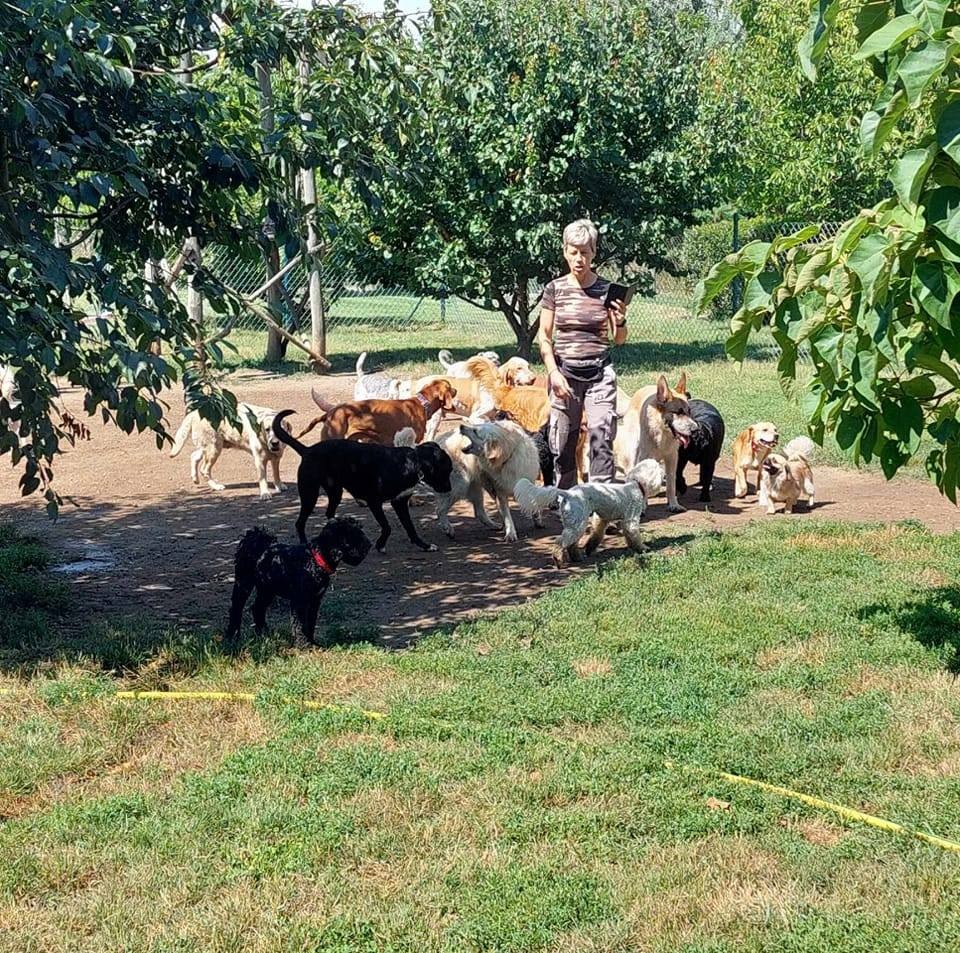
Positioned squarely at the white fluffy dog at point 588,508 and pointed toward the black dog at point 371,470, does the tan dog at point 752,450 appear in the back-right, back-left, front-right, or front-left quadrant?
back-right

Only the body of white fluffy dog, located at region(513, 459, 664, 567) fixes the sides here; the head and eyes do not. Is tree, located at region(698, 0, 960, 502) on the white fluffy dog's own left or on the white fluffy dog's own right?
on the white fluffy dog's own right

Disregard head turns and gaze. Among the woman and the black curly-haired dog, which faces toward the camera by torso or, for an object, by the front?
the woman

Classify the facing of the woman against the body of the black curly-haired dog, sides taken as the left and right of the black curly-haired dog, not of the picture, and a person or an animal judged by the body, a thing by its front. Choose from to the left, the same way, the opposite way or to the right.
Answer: to the right

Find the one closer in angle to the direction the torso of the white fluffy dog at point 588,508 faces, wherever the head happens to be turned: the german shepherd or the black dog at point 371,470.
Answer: the german shepherd

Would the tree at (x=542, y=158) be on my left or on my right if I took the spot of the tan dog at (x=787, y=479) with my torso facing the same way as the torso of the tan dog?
on my right

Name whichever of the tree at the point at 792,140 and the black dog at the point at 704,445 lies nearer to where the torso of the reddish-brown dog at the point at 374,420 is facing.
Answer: the black dog

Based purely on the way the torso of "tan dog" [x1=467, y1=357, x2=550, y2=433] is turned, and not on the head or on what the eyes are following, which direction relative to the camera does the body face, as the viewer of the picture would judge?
to the viewer's right

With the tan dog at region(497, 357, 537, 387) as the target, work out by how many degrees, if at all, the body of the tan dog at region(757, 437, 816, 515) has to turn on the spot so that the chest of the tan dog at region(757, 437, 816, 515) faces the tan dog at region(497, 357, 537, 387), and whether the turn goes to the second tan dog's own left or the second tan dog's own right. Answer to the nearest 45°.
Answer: approximately 90° to the second tan dog's own right

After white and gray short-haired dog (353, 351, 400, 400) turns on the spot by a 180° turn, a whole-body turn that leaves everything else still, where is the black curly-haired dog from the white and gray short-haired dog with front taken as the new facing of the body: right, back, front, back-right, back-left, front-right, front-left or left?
left

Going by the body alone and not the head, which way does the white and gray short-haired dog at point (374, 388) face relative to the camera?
to the viewer's right

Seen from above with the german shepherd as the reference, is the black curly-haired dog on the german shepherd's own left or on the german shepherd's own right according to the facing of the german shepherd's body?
on the german shepherd's own right

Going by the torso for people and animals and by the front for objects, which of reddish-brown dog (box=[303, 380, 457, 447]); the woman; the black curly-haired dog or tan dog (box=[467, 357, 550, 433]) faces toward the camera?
the woman

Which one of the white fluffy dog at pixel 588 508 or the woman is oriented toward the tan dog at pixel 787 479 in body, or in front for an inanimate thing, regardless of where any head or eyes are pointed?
the white fluffy dog

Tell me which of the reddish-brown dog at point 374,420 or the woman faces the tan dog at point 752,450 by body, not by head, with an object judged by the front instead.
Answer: the reddish-brown dog at point 374,420

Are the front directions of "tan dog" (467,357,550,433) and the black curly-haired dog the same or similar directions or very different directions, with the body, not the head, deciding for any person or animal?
same or similar directions

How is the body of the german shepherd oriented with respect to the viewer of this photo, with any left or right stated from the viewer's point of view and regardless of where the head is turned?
facing the viewer and to the right of the viewer

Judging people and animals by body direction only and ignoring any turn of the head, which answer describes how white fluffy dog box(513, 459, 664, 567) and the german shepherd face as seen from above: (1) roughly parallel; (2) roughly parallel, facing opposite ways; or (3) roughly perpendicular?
roughly perpendicular

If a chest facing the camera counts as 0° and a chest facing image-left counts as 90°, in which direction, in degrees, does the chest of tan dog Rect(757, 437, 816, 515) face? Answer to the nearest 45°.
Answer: approximately 45°

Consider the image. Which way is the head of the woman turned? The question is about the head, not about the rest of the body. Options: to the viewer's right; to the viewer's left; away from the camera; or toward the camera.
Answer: toward the camera
